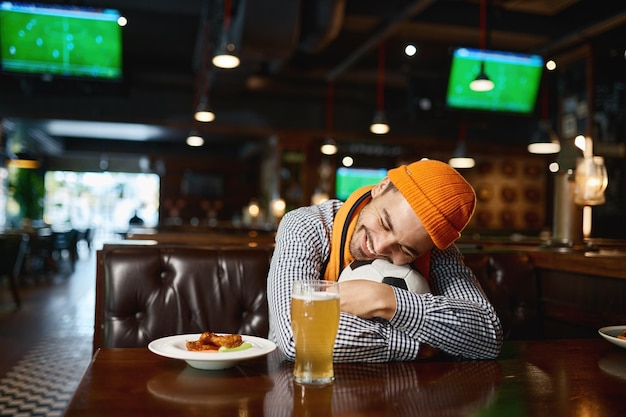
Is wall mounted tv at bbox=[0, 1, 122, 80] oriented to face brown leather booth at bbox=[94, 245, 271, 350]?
yes

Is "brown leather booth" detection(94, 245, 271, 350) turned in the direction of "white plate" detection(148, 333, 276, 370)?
yes

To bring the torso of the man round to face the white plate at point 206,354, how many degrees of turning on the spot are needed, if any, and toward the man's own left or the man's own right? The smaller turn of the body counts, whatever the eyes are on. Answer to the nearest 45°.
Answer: approximately 45° to the man's own right

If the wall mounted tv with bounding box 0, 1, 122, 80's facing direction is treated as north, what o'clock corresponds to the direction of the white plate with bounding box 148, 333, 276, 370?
The white plate is roughly at 12 o'clock from the wall mounted tv.

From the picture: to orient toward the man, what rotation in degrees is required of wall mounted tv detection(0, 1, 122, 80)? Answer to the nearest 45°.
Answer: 0° — it already faces them

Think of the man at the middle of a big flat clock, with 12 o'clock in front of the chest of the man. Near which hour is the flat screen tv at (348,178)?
The flat screen tv is roughly at 6 o'clock from the man.

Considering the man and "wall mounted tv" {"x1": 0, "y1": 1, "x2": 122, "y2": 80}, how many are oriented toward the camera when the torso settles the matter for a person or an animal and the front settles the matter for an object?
2

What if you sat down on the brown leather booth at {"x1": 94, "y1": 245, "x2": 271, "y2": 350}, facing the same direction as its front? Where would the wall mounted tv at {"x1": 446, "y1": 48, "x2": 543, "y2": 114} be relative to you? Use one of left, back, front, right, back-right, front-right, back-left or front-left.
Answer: back-left

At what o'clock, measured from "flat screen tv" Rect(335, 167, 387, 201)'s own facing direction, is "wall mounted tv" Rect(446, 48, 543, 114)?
The wall mounted tv is roughly at 11 o'clock from the flat screen tv.
